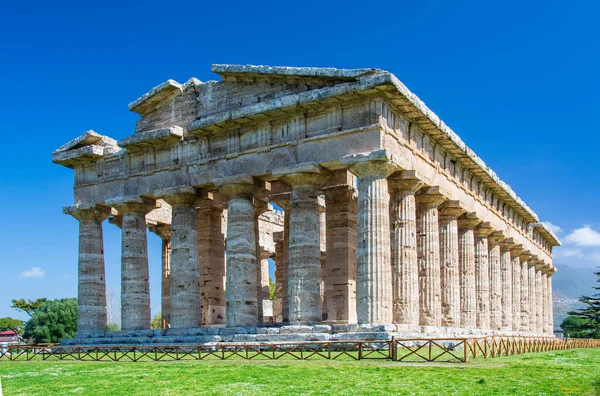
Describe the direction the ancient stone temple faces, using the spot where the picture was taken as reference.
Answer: facing the viewer and to the left of the viewer
